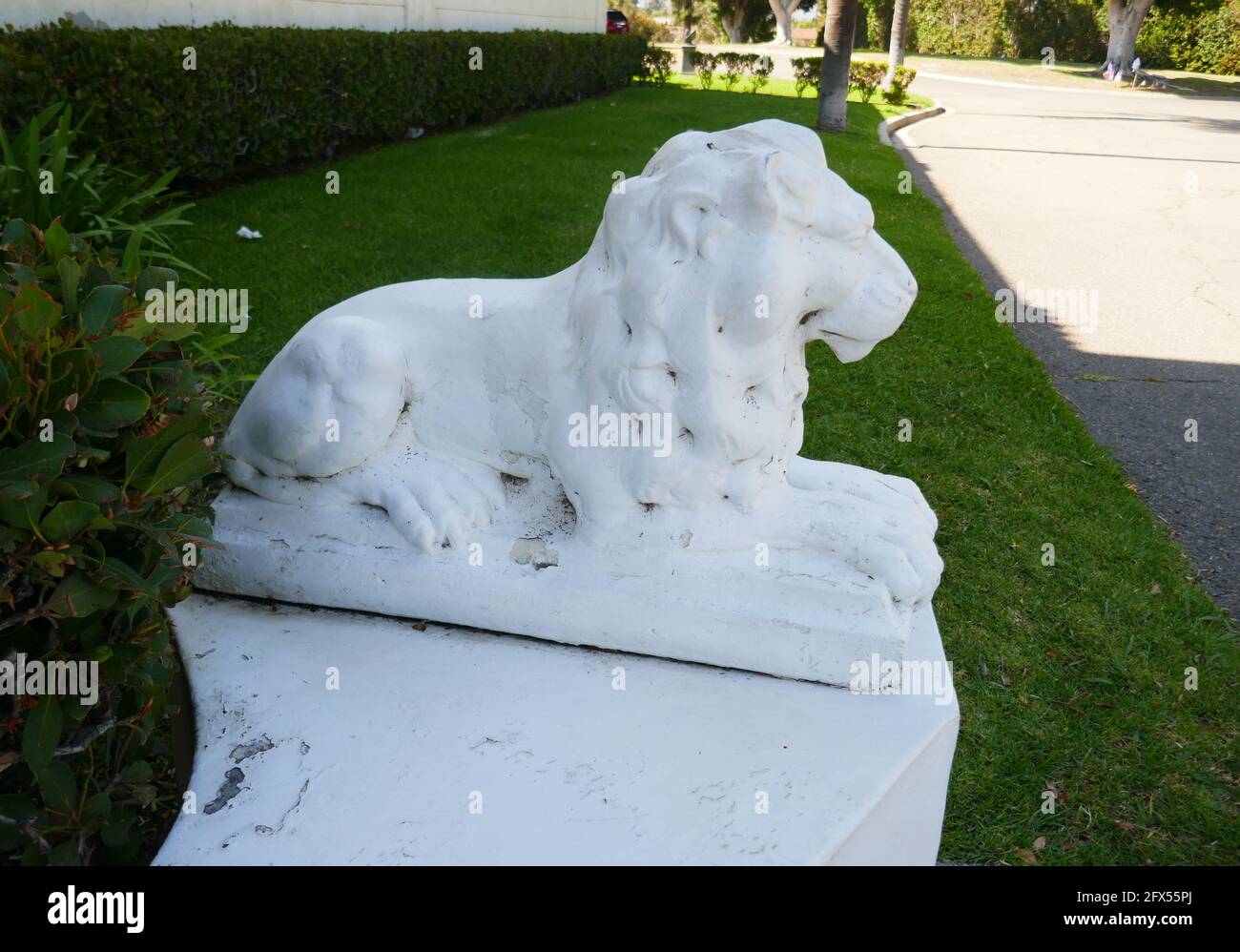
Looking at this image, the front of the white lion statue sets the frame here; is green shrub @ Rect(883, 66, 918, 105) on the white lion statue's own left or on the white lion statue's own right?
on the white lion statue's own left

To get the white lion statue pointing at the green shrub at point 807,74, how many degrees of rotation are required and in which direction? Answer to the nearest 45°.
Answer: approximately 90° to its left

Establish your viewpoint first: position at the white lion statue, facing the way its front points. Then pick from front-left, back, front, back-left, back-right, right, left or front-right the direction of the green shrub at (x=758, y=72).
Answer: left

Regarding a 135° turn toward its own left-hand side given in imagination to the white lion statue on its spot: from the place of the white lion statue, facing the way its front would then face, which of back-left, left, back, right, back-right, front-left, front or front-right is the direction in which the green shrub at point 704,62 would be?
front-right

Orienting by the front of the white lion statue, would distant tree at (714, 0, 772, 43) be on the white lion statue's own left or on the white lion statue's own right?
on the white lion statue's own left

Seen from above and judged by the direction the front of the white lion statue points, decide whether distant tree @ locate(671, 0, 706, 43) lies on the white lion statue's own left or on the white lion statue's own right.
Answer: on the white lion statue's own left

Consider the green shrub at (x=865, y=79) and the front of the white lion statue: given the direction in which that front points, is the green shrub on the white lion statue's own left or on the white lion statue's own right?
on the white lion statue's own left

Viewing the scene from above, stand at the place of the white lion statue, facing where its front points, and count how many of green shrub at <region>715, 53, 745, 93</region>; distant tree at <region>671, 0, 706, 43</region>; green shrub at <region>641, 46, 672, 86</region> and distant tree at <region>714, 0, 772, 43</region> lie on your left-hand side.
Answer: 4

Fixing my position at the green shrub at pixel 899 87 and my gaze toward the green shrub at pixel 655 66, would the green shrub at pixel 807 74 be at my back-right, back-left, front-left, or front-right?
front-right

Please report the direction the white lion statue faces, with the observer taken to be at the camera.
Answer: facing to the right of the viewer

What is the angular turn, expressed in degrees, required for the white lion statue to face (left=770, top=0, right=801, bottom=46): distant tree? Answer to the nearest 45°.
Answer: approximately 90° to its left

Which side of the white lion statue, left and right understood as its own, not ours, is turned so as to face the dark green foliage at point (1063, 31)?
left

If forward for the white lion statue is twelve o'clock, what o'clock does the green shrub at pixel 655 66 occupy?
The green shrub is roughly at 9 o'clock from the white lion statue.
